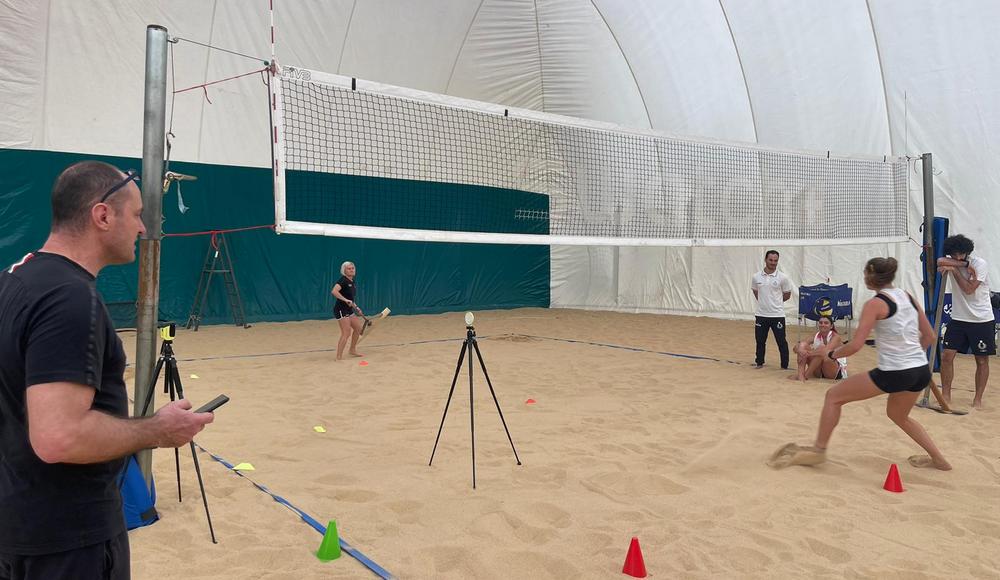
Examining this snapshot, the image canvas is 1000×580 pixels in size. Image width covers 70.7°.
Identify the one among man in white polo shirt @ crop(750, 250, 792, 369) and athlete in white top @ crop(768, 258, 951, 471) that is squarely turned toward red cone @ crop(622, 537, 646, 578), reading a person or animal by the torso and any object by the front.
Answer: the man in white polo shirt

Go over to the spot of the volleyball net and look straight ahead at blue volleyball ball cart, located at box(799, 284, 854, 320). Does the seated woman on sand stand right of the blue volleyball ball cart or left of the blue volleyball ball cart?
right

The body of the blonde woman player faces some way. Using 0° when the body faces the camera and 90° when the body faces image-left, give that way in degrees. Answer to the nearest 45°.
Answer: approximately 315°

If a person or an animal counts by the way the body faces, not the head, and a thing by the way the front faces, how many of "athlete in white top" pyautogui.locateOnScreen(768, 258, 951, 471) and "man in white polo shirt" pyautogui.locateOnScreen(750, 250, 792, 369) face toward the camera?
1

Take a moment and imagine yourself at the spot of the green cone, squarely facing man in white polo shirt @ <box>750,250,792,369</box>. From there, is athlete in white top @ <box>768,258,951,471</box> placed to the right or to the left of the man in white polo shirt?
right
